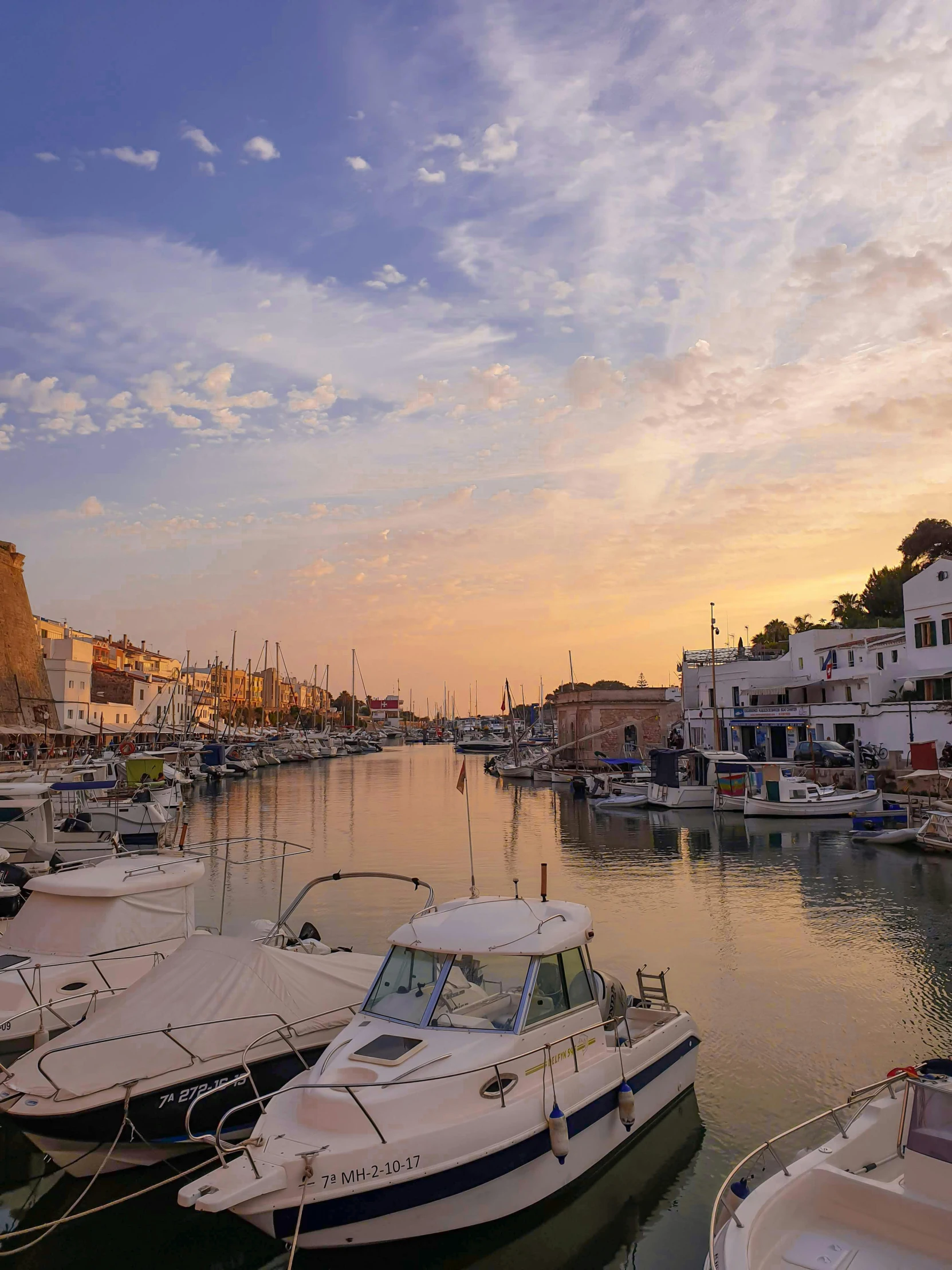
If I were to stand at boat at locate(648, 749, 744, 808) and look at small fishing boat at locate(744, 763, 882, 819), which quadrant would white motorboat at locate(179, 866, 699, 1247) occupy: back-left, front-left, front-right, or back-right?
front-right

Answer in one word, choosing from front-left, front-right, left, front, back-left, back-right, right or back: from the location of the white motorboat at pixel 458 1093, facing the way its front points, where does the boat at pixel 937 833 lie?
back

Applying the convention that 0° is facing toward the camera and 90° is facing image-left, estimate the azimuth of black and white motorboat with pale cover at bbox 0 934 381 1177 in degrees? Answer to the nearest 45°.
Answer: approximately 45°

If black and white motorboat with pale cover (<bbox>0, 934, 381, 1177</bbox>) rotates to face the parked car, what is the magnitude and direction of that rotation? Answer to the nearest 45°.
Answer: approximately 180°

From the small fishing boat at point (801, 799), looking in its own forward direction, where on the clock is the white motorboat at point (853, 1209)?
The white motorboat is roughly at 3 o'clock from the small fishing boat.

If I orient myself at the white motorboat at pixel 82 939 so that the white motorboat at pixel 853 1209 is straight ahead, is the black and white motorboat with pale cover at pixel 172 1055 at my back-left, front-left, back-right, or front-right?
front-right

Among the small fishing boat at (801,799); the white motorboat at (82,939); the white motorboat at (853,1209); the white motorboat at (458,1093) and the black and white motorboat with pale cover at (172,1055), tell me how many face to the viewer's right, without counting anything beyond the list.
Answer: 1

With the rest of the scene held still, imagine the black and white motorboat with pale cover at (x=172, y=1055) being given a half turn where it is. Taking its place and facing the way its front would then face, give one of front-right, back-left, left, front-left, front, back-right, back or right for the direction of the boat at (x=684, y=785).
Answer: front

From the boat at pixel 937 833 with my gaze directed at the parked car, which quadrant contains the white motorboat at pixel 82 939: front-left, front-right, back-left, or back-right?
back-left

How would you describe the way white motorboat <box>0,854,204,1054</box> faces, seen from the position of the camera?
facing the viewer and to the left of the viewer

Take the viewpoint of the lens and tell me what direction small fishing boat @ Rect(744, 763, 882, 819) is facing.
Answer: facing to the right of the viewer

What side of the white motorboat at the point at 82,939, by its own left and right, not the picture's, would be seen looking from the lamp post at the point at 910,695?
back

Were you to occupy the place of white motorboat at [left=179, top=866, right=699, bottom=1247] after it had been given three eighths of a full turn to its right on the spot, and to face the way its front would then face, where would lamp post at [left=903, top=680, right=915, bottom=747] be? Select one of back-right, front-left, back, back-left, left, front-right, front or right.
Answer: front-right

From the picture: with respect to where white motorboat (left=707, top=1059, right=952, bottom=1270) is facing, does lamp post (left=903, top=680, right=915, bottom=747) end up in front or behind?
behind
